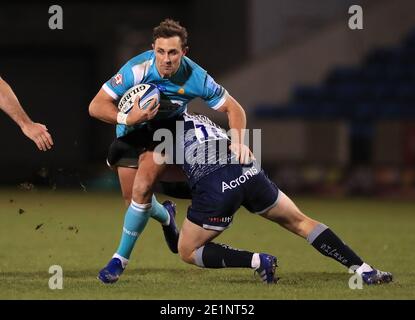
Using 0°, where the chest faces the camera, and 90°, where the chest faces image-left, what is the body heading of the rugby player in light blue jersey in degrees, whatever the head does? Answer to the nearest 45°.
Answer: approximately 0°
